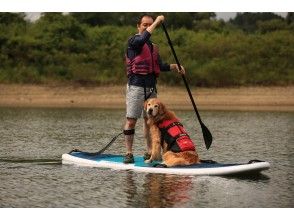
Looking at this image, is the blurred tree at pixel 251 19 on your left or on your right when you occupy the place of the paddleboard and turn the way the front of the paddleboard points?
on your left

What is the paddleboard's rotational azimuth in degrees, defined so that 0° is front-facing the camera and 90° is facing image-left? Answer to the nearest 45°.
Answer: approximately 270°
